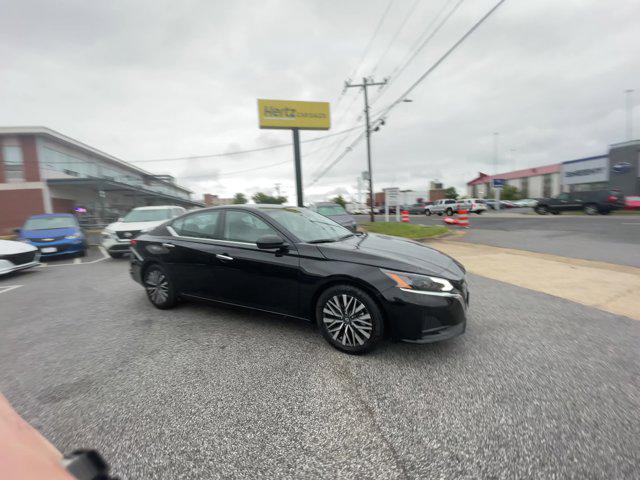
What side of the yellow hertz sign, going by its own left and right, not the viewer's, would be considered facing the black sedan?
front

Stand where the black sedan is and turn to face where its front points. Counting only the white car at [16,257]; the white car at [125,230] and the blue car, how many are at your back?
3

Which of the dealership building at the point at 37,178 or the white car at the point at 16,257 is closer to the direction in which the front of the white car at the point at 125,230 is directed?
the white car

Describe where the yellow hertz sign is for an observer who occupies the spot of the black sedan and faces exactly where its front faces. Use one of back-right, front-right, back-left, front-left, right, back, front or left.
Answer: back-left

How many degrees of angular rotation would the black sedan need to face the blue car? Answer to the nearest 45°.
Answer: approximately 180°

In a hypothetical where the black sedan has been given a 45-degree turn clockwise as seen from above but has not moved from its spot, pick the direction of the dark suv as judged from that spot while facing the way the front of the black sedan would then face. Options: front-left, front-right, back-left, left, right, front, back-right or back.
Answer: back-left

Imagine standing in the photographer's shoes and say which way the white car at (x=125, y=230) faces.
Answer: facing the viewer and to the left of the viewer

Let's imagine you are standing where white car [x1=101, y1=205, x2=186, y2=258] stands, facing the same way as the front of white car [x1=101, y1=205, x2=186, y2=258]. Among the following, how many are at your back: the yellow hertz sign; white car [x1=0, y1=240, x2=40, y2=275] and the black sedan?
1

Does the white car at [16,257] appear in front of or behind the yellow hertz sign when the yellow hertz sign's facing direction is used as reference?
in front

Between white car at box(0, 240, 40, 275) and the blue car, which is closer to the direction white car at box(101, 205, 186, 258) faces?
the white car

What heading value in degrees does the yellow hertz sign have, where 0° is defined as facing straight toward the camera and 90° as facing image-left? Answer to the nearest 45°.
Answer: approximately 0°

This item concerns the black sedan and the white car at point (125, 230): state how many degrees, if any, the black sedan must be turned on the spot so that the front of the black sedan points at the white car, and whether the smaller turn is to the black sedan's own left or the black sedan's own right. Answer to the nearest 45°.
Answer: approximately 180°

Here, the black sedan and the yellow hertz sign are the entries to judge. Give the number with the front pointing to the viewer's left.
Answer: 0

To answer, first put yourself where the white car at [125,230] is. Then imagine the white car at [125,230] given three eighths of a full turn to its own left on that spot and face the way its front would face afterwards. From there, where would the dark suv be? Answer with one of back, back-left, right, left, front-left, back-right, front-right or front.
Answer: front
